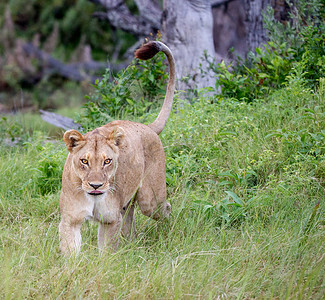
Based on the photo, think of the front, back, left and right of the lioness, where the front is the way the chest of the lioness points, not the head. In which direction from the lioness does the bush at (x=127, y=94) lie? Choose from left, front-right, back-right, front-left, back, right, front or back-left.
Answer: back-right

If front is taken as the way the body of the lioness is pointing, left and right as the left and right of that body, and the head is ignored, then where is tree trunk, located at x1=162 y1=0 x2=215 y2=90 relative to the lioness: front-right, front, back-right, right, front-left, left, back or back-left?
back-right

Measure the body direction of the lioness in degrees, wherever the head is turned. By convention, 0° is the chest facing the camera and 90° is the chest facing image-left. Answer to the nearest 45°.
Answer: approximately 45°

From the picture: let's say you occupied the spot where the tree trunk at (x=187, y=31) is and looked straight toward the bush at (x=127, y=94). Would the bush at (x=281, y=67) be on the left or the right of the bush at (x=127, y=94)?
left

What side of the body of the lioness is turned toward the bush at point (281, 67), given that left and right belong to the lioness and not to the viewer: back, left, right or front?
back
